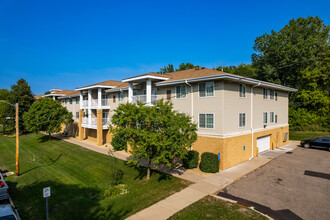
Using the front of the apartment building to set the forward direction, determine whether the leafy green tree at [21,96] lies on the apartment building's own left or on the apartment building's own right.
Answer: on the apartment building's own right

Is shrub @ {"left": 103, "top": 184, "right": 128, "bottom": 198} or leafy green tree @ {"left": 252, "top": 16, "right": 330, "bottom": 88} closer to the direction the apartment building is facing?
the shrub

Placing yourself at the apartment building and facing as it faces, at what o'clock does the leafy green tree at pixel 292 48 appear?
The leafy green tree is roughly at 6 o'clock from the apartment building.

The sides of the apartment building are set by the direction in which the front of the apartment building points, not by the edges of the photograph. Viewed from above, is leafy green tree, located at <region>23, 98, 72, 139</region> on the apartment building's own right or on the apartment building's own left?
on the apartment building's own right

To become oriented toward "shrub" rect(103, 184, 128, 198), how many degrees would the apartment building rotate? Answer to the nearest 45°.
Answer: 0° — it already faces it

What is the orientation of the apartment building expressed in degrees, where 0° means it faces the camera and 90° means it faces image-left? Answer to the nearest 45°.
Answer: approximately 45°
